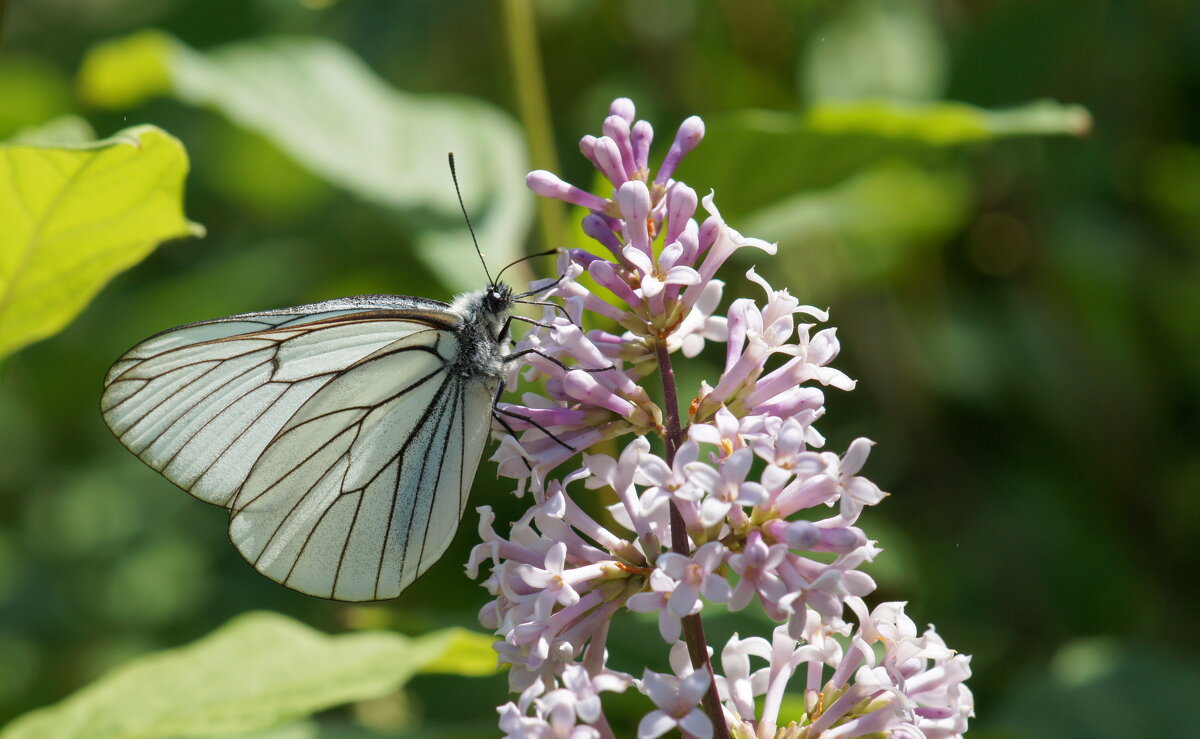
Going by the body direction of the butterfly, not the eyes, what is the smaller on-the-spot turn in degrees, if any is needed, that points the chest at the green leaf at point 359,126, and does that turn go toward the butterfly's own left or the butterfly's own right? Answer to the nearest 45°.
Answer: approximately 90° to the butterfly's own left

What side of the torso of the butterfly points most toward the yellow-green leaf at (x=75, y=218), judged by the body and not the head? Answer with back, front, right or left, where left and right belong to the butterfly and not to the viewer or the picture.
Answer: back

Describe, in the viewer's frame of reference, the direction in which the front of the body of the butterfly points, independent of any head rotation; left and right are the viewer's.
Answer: facing to the right of the viewer

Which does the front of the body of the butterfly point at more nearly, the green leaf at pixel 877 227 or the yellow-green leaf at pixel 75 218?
the green leaf

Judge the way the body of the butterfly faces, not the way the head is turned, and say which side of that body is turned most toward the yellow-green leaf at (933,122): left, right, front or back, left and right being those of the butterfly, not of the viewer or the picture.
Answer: front

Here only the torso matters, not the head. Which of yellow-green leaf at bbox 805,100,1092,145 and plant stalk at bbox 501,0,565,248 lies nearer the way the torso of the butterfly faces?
the yellow-green leaf

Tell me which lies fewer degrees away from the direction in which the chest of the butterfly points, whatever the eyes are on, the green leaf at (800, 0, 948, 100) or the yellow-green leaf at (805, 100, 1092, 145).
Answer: the yellow-green leaf

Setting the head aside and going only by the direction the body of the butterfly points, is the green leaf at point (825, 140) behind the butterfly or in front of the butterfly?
in front

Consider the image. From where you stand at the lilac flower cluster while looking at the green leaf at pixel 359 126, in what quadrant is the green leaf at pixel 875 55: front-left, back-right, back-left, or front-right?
front-right

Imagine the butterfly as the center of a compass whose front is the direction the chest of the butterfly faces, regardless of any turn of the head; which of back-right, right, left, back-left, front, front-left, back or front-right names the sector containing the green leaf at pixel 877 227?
front-left
